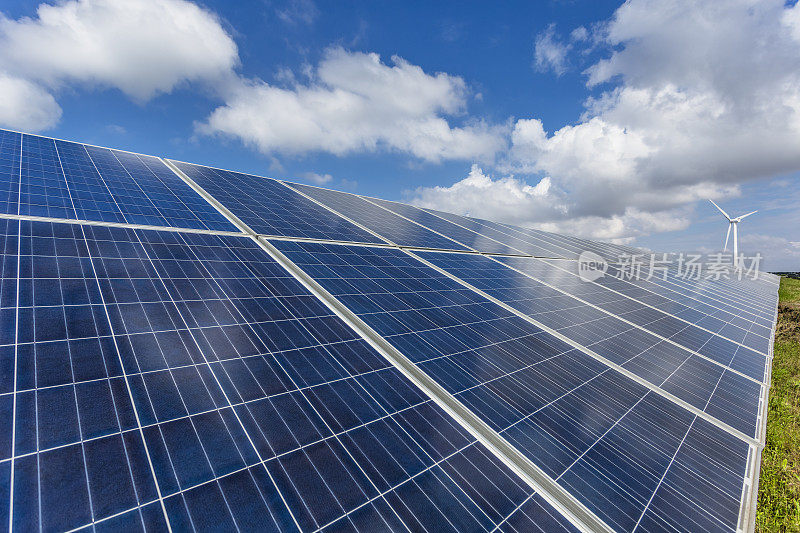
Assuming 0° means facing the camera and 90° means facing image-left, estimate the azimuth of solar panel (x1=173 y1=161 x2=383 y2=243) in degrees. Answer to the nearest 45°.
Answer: approximately 315°

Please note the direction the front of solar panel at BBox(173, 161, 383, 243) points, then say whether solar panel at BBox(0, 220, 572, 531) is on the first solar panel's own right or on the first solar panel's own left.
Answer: on the first solar panel's own right

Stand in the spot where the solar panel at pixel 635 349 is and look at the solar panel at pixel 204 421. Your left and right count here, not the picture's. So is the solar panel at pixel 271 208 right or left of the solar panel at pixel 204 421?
right

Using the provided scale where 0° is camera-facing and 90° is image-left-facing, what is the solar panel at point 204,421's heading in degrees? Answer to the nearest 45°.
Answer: approximately 315°

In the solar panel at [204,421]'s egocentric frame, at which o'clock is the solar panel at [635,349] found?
the solar panel at [635,349] is roughly at 10 o'clock from the solar panel at [204,421].

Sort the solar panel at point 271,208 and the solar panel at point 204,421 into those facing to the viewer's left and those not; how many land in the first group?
0

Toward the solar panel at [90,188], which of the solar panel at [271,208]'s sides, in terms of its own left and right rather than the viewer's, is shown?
right

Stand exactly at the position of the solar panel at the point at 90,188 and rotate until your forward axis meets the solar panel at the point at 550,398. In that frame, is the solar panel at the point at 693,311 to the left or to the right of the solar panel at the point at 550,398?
left

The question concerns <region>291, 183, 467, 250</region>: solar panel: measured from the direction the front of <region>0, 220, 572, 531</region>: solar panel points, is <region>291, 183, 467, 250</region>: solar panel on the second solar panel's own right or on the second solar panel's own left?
on the second solar panel's own left

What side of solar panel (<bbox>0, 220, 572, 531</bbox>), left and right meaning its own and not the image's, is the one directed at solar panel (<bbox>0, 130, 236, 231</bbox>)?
back

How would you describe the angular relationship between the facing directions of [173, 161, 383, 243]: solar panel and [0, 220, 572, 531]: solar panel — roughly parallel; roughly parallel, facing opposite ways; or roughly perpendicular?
roughly parallel

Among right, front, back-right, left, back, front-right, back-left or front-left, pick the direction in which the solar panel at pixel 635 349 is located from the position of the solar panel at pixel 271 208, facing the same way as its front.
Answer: front
